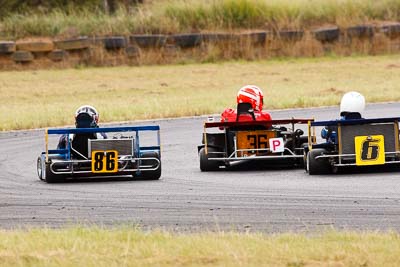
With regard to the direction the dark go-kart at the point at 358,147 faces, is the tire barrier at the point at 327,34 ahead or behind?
ahead

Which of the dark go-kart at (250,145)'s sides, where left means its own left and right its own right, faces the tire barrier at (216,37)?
front

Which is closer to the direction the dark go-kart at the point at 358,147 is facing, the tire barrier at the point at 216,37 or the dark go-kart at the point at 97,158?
the tire barrier

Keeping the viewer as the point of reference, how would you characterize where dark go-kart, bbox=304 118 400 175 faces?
facing away from the viewer

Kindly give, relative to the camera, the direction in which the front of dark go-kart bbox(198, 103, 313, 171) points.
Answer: facing away from the viewer

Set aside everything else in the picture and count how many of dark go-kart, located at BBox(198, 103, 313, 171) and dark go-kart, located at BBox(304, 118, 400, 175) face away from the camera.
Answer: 2

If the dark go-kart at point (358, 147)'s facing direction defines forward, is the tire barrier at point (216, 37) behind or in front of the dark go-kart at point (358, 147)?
in front

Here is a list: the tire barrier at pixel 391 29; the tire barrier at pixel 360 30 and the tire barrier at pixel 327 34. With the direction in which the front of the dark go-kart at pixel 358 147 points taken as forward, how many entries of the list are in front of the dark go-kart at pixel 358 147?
3
